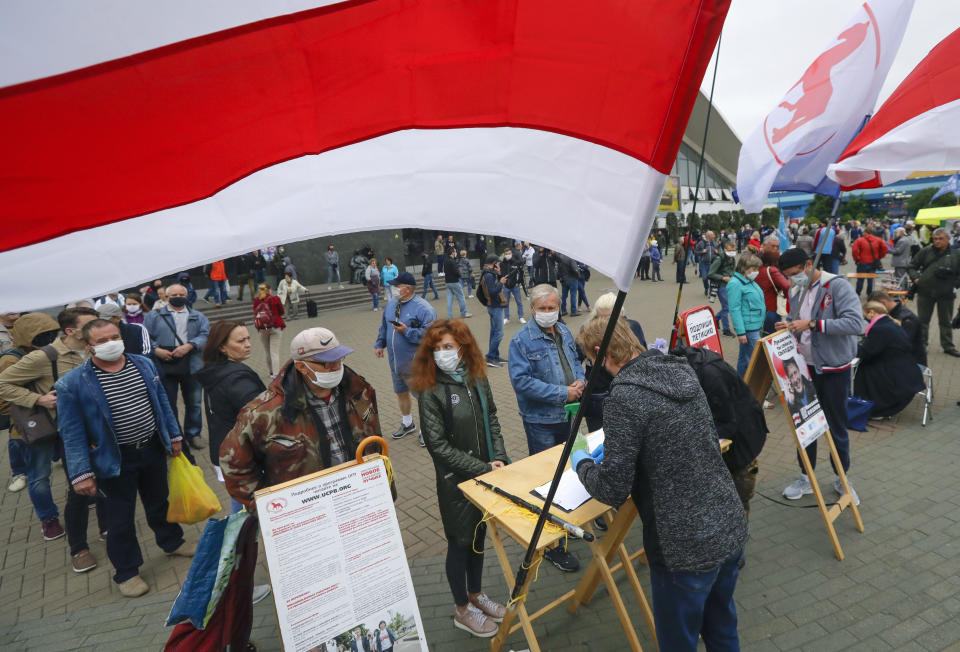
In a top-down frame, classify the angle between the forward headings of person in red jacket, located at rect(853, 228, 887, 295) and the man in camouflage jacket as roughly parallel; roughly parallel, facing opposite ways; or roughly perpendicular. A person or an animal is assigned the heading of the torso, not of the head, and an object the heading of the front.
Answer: roughly perpendicular

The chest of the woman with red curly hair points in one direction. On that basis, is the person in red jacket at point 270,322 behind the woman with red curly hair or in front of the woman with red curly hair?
behind

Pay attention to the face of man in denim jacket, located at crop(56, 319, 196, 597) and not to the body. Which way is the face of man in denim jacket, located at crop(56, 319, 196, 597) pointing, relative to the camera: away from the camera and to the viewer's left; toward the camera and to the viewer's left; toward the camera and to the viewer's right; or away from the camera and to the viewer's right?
toward the camera and to the viewer's right

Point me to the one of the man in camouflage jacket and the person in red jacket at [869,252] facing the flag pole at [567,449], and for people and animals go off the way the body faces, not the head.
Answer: the man in camouflage jacket

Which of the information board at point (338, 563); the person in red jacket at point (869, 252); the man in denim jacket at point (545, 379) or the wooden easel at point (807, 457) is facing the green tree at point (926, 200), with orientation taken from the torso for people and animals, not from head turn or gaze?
the person in red jacket

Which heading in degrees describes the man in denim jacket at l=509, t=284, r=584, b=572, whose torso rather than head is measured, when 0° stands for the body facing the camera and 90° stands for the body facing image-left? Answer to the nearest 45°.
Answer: approximately 315°
